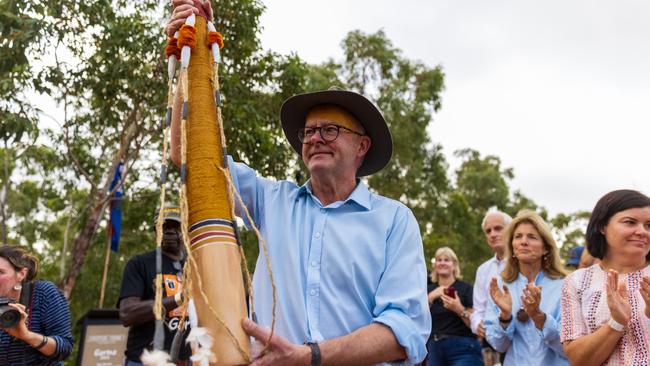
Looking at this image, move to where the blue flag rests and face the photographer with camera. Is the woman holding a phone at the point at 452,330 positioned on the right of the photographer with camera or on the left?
left

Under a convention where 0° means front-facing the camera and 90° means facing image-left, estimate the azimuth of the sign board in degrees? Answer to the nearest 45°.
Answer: approximately 0°

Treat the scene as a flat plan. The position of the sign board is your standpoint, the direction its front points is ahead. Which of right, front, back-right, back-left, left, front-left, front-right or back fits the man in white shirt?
front-left

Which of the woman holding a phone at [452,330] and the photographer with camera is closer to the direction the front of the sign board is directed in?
the photographer with camera

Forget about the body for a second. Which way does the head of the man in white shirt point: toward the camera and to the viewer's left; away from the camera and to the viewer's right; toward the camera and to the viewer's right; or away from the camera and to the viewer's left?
toward the camera and to the viewer's left

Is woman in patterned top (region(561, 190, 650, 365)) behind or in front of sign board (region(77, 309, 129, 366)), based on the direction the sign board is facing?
in front

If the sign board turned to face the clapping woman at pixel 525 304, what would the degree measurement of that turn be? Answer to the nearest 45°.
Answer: approximately 45° to its left
